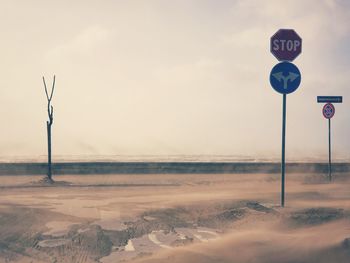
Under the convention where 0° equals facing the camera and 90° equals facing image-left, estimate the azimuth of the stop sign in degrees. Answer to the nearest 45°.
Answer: approximately 0°

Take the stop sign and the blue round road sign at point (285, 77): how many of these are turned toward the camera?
2

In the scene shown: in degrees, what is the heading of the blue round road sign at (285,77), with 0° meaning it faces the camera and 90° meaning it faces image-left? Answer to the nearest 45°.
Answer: approximately 0°
